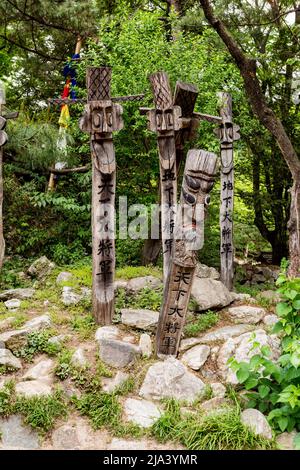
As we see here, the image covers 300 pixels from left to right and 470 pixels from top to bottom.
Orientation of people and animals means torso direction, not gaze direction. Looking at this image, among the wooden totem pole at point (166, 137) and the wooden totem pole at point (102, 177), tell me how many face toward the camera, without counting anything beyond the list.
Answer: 2

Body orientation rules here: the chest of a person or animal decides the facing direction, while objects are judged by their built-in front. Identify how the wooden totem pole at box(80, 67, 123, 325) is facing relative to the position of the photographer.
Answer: facing the viewer

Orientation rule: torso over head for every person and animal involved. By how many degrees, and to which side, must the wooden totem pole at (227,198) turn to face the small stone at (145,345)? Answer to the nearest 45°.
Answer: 0° — it already faces it

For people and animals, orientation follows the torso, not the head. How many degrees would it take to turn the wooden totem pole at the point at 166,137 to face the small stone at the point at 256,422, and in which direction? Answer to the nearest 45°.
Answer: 0° — it already faces it

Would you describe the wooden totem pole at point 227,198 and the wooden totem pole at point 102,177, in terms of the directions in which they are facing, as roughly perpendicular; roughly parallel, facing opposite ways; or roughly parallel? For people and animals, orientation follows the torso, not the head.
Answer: roughly parallel

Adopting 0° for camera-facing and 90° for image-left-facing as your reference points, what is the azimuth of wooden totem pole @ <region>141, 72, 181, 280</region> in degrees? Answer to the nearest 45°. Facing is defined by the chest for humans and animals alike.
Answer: approximately 0°

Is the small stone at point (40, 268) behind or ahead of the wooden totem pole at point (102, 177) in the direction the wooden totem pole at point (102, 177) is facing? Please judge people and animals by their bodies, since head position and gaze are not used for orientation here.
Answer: behind

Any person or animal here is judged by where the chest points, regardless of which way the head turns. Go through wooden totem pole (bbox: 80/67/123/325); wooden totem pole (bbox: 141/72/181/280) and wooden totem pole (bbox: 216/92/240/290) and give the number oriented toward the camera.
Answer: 3

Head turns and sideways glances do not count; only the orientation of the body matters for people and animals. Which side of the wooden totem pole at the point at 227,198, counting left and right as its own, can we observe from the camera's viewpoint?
front

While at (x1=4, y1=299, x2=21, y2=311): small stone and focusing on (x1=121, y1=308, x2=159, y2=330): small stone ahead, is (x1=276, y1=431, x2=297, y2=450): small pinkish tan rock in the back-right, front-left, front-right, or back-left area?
front-right

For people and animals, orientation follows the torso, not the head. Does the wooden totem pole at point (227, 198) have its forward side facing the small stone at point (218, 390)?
yes

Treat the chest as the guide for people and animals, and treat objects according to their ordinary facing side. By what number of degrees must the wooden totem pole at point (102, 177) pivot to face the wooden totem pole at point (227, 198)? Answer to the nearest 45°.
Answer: approximately 135° to its left

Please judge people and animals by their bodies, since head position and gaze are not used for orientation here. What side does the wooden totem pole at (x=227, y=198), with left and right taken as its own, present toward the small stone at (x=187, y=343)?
front
